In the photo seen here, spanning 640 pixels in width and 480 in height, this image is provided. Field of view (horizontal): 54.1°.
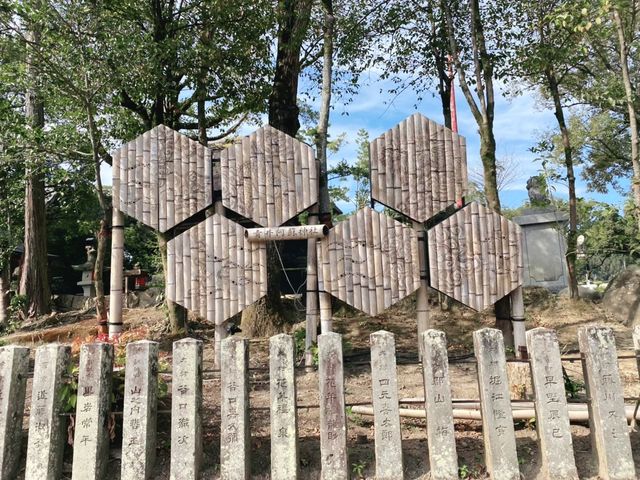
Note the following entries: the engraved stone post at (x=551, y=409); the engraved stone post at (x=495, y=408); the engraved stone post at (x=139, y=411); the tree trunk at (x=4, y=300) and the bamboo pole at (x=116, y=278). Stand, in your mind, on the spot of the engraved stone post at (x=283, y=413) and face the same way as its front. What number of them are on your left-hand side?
2

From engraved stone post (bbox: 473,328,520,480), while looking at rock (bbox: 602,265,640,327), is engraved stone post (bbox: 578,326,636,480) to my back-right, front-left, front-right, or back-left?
front-right

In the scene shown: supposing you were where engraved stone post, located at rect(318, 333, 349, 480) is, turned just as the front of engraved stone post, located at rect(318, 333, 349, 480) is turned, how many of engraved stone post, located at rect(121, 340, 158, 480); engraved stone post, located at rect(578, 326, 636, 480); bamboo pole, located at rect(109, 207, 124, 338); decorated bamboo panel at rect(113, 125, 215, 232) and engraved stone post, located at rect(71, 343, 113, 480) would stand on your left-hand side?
1

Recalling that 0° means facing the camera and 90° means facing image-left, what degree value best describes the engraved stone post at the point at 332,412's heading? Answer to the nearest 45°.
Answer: approximately 0°

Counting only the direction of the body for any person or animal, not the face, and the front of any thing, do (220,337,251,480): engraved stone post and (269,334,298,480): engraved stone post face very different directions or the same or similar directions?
same or similar directions

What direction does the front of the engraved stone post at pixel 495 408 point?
toward the camera

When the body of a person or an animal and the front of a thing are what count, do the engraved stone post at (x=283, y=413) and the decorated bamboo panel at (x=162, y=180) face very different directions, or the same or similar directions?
same or similar directions

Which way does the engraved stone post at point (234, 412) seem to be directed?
toward the camera

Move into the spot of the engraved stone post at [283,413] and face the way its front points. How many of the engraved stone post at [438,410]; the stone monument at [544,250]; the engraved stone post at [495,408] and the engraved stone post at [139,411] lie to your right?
1

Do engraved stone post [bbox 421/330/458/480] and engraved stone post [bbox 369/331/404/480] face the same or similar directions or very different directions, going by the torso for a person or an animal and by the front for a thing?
same or similar directions

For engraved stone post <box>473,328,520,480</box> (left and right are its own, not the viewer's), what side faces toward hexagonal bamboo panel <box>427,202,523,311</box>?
back

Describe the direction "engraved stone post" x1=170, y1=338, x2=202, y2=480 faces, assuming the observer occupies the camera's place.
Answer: facing the viewer

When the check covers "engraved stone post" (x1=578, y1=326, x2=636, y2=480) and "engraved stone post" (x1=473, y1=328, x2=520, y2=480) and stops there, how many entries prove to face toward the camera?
2

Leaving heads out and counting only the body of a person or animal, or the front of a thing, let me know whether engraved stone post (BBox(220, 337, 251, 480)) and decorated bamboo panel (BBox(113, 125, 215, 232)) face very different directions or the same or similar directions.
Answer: same or similar directions
